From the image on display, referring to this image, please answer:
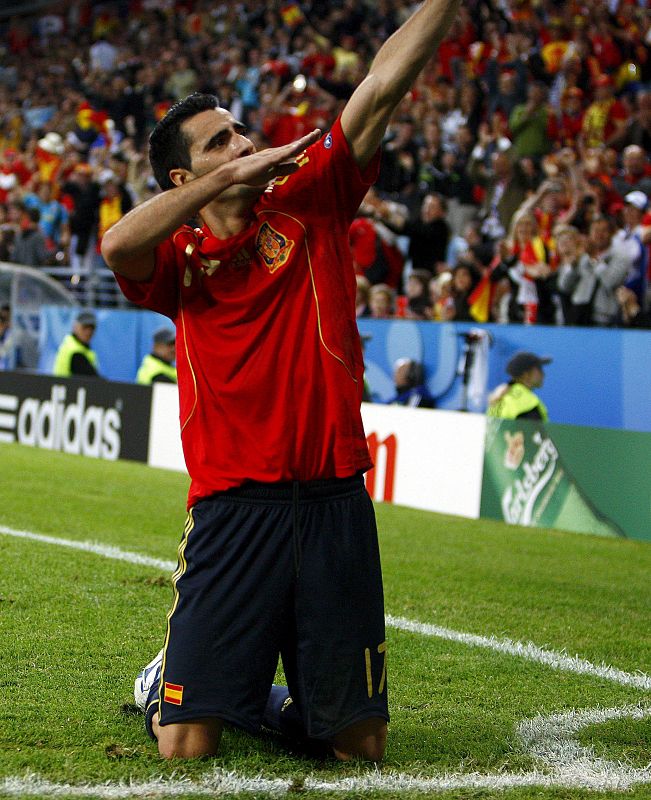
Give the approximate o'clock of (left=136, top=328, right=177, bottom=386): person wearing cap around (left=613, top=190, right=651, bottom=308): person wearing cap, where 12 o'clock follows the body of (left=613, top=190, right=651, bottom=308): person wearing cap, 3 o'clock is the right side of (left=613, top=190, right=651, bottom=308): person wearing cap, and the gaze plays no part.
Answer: (left=136, top=328, right=177, bottom=386): person wearing cap is roughly at 2 o'clock from (left=613, top=190, right=651, bottom=308): person wearing cap.

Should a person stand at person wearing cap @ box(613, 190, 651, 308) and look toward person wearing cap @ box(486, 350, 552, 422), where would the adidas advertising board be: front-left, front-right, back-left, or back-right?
front-right

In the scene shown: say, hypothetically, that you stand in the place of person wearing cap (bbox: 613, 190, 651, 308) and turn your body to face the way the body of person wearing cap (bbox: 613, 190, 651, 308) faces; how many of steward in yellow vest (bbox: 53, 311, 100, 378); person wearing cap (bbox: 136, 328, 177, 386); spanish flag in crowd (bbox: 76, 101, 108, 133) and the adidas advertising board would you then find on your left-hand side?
0

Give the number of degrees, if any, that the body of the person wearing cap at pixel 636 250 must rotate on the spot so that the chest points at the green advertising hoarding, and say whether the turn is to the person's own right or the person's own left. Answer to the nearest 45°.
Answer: approximately 45° to the person's own left

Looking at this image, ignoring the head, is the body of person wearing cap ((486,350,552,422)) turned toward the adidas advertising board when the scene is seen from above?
no

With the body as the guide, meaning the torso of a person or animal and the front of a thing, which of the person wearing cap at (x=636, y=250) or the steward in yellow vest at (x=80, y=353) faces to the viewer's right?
the steward in yellow vest

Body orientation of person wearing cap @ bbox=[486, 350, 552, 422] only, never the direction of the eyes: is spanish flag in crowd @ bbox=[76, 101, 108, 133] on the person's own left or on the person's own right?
on the person's own left
